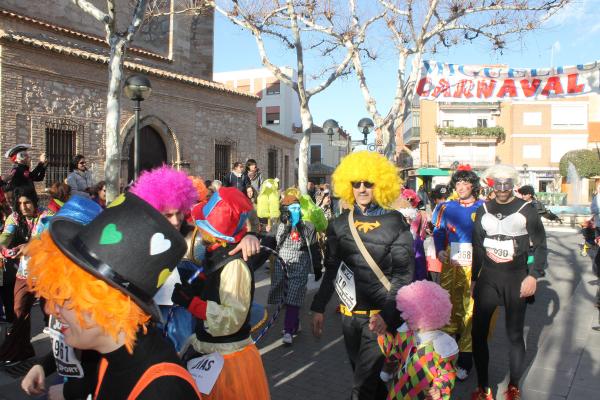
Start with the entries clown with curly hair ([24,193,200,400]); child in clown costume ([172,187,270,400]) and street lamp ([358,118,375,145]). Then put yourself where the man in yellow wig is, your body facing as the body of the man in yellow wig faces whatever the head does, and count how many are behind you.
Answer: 1

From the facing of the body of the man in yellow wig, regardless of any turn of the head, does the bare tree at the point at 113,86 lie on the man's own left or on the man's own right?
on the man's own right

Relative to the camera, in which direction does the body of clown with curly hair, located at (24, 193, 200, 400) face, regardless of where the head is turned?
to the viewer's left

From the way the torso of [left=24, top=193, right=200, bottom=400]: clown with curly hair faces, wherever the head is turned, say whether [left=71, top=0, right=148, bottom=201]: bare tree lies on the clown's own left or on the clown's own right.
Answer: on the clown's own right

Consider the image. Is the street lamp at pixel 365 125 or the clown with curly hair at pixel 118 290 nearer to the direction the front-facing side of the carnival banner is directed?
the clown with curly hair

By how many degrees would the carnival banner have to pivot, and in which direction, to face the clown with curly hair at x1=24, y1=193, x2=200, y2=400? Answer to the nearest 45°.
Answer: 0° — it already faces them
